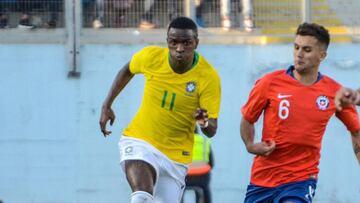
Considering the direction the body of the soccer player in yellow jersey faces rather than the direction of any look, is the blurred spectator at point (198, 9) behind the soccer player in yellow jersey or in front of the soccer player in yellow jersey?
behind

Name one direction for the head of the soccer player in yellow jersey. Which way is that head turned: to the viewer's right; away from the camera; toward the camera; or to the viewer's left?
toward the camera

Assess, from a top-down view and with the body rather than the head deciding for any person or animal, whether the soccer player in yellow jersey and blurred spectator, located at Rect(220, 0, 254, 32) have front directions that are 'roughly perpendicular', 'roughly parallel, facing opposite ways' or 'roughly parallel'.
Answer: roughly parallel

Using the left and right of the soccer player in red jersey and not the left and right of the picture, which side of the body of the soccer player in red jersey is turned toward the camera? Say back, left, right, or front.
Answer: front

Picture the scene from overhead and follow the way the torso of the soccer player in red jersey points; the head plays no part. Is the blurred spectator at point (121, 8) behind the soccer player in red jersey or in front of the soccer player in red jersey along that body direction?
behind

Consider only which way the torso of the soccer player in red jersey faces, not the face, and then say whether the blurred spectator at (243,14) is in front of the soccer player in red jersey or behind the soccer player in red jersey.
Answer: behind

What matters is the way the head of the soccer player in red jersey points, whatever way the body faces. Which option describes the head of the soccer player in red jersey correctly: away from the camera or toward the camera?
toward the camera

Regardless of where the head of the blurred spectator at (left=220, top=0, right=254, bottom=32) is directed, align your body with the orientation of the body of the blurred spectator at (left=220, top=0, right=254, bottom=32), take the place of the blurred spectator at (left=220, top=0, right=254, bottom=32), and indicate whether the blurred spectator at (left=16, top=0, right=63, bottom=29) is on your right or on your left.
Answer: on your right

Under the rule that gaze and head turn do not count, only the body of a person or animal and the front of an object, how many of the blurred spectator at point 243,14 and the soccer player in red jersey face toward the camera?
2

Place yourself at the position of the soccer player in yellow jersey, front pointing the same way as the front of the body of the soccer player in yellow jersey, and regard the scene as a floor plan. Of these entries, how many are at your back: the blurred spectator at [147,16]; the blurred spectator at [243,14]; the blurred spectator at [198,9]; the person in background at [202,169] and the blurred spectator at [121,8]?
5

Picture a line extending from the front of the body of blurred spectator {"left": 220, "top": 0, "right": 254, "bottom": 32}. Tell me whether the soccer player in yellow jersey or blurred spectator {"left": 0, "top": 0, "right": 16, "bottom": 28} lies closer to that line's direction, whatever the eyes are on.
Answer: the soccer player in yellow jersey

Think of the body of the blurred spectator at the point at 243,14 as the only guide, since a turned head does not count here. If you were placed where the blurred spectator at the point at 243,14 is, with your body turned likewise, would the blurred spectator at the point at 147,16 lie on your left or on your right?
on your right

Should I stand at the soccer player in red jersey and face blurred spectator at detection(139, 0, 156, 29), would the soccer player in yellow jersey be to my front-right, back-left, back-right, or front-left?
front-left
